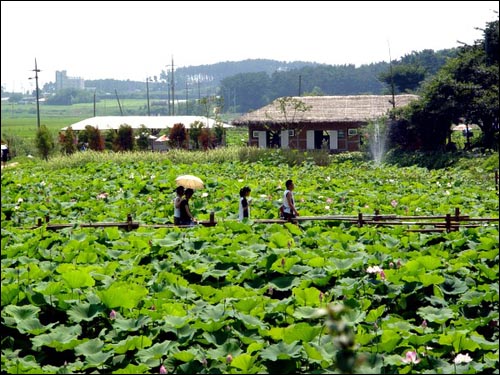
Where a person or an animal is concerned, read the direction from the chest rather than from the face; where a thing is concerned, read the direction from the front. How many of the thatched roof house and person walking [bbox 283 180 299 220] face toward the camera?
1
